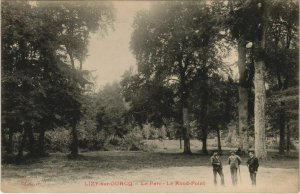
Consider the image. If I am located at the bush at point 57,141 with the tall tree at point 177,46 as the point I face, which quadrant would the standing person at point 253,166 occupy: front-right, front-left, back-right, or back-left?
front-right
